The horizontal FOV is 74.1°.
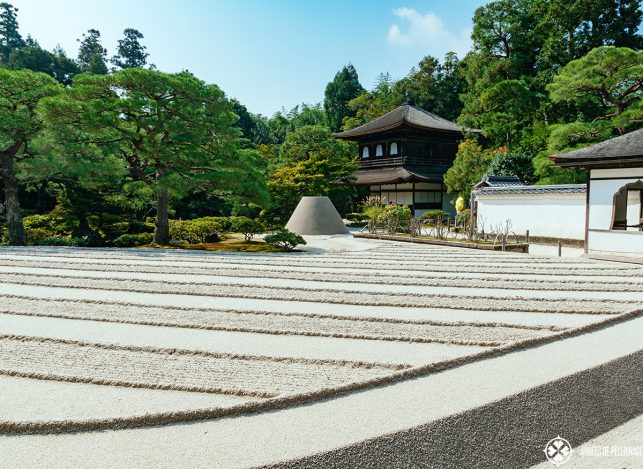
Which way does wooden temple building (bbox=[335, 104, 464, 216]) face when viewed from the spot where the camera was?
facing the viewer and to the left of the viewer

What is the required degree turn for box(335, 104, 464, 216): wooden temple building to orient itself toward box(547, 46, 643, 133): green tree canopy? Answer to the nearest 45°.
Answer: approximately 90° to its left

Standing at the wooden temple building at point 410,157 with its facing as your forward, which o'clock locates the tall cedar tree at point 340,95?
The tall cedar tree is roughly at 4 o'clock from the wooden temple building.

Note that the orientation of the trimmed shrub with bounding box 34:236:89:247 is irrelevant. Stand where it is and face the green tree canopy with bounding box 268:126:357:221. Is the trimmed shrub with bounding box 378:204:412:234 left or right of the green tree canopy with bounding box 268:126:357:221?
right

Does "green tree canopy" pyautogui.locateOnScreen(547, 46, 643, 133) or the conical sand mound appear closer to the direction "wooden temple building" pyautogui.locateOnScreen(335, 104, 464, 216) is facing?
the conical sand mound

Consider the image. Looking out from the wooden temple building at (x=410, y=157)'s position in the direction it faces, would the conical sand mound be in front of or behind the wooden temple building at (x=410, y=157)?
in front

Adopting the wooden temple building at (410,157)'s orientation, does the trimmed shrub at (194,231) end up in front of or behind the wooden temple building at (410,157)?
in front

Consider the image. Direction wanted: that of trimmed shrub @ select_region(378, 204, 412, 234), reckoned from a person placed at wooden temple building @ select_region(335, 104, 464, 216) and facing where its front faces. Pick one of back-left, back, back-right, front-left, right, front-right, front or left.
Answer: front-left

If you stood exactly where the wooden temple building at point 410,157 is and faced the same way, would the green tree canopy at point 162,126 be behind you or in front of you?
in front
